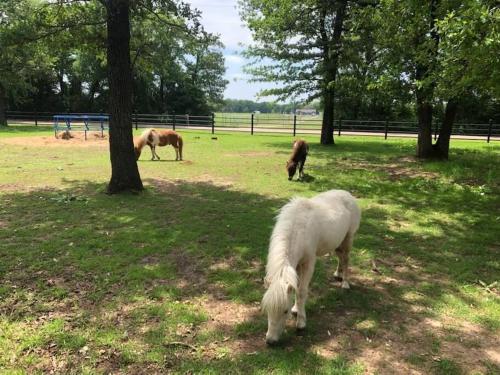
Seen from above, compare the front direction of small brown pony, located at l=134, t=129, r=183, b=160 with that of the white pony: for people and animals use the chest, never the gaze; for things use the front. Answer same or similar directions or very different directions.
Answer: same or similar directions

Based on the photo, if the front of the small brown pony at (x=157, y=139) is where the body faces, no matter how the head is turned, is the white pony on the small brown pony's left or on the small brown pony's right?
on the small brown pony's left

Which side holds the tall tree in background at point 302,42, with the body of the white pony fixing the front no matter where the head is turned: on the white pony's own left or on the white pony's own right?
on the white pony's own right

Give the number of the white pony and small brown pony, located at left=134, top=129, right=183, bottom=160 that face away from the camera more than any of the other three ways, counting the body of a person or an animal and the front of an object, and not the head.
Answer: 0

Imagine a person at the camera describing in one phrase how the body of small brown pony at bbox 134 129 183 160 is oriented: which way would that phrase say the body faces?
to the viewer's left

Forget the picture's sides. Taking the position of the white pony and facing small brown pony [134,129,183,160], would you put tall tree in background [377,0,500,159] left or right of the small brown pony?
right

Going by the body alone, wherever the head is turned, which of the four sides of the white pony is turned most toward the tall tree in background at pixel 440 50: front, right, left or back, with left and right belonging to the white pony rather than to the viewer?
back

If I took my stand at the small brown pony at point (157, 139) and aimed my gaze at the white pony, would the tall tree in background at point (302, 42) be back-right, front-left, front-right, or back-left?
back-left

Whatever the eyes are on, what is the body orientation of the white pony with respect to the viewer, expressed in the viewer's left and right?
facing the viewer and to the left of the viewer
